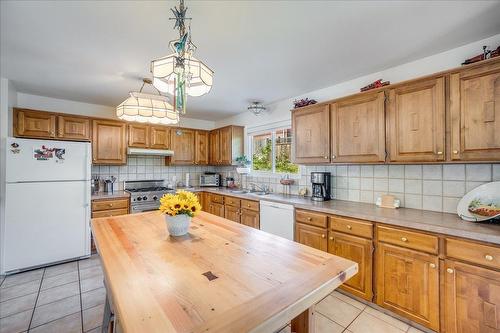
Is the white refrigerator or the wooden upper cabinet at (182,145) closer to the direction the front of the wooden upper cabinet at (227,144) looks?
the white refrigerator

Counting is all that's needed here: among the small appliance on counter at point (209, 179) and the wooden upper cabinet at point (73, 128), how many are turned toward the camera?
2

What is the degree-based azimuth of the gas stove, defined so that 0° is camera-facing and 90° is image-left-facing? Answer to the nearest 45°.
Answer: approximately 0°

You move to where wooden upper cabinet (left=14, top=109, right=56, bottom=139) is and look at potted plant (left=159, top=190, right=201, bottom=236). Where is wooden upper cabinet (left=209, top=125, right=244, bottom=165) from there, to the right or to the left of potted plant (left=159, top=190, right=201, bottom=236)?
left

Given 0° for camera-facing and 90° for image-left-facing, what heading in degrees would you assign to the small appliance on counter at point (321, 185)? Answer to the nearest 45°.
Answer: approximately 45°

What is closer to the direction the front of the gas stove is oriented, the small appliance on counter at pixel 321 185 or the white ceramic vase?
the white ceramic vase

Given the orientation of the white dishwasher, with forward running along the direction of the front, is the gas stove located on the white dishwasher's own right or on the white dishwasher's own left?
on the white dishwasher's own right

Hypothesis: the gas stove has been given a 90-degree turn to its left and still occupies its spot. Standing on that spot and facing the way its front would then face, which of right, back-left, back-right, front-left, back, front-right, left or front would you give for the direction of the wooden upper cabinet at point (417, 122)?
front-right

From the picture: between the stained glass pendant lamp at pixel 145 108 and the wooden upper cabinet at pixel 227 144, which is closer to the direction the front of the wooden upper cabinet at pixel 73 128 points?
the stained glass pendant lamp

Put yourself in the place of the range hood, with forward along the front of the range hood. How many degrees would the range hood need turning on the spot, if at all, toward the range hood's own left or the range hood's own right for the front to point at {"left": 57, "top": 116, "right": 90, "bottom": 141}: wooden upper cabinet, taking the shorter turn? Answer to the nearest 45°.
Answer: approximately 90° to the range hood's own right

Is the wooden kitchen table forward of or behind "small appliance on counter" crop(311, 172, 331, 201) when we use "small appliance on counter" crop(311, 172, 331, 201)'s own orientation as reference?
forward
